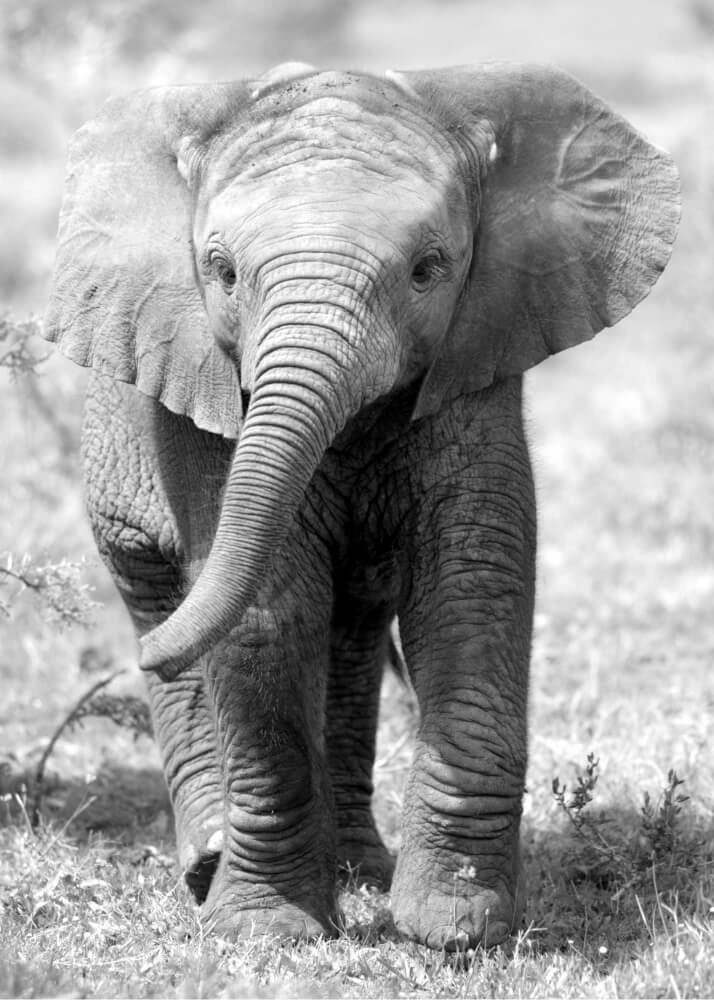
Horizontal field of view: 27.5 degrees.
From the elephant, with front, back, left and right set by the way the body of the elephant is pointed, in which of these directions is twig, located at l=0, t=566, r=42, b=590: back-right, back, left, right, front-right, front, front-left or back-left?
back-right

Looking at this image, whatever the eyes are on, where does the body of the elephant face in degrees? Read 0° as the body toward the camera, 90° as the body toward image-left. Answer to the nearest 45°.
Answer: approximately 0°
